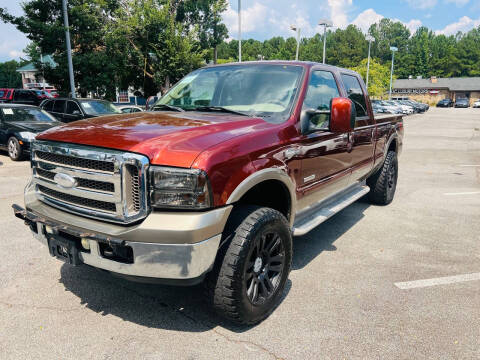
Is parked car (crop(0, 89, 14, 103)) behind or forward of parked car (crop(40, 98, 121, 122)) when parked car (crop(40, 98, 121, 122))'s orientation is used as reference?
behind

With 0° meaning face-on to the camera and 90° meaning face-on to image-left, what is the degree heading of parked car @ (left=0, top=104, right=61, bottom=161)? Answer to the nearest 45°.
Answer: approximately 315°

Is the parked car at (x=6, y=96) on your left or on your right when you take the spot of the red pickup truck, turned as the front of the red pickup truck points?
on your right

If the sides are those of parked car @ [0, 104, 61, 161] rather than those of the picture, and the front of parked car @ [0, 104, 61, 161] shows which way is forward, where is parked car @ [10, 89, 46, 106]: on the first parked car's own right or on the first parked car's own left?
on the first parked car's own left

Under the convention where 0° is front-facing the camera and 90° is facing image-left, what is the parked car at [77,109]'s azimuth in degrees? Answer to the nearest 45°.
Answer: approximately 315°

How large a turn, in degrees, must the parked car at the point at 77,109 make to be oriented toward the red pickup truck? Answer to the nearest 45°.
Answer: approximately 45° to its right

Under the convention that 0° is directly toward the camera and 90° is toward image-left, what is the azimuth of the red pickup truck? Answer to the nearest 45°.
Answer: approximately 45°

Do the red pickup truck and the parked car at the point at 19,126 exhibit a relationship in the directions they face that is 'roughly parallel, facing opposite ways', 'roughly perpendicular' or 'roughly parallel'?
roughly perpendicular

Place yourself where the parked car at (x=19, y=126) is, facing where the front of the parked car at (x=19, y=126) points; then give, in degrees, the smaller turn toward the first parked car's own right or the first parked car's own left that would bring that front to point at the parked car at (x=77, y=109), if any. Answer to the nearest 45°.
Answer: approximately 90° to the first parked car's own left
